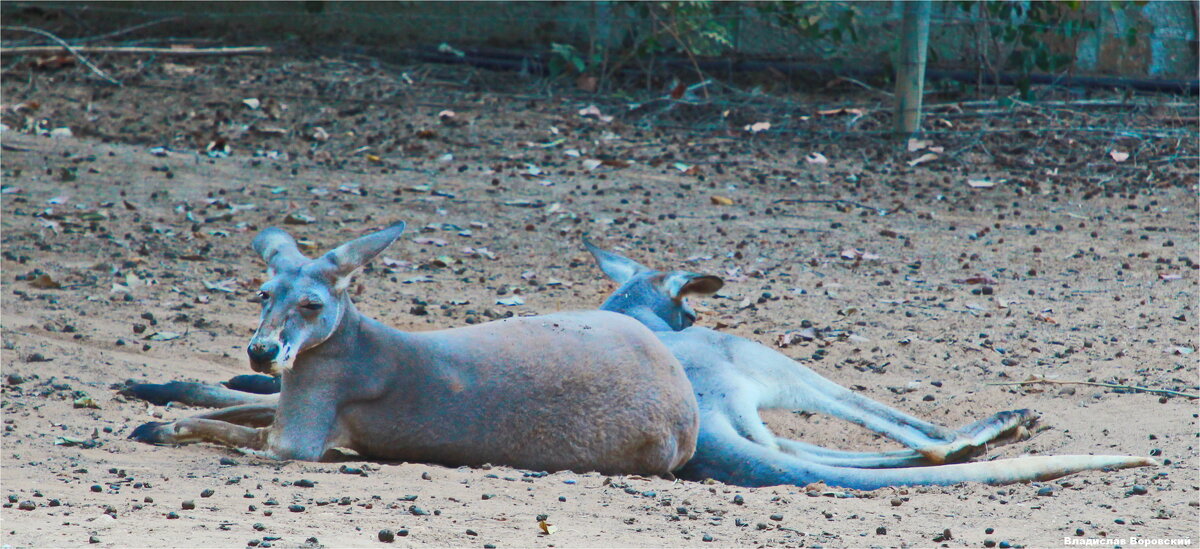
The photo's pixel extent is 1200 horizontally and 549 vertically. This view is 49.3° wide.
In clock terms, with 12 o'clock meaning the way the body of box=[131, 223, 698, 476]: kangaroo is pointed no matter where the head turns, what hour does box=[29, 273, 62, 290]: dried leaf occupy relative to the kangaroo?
The dried leaf is roughly at 2 o'clock from the kangaroo.

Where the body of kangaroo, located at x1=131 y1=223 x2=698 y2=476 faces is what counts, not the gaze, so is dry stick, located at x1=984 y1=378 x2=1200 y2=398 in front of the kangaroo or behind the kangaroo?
behind

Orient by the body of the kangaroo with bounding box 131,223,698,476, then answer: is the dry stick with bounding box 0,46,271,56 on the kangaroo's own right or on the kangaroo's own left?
on the kangaroo's own right

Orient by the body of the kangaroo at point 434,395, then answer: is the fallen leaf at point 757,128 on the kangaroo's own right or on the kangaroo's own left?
on the kangaroo's own right

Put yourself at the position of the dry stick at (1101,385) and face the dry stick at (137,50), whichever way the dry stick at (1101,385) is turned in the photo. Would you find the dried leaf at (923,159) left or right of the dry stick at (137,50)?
right

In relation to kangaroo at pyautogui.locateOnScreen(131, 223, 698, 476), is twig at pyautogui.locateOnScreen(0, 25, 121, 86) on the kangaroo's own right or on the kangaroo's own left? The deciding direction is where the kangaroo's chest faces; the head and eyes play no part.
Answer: on the kangaroo's own right

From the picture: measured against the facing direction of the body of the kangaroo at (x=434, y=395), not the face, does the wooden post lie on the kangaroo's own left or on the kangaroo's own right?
on the kangaroo's own right

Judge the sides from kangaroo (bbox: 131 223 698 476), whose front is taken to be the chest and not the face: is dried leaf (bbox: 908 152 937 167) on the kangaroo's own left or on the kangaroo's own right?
on the kangaroo's own right

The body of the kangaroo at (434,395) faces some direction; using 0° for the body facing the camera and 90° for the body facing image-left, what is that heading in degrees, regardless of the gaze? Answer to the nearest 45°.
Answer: approximately 90°

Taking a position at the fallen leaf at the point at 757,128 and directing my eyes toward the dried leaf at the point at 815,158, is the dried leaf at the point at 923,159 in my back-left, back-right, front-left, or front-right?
front-left
